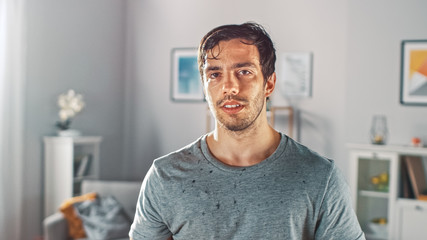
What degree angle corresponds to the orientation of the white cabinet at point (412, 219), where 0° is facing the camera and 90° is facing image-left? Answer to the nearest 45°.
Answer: approximately 0°

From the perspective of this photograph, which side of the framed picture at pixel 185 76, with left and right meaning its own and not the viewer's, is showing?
front

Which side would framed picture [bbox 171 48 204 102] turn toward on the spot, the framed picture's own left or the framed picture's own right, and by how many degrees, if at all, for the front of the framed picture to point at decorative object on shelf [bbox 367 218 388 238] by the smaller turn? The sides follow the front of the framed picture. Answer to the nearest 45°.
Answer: approximately 45° to the framed picture's own left

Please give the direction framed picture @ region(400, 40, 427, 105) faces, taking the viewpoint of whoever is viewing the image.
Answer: facing the viewer

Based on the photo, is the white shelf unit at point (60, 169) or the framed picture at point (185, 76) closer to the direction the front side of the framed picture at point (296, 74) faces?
the white shelf unit

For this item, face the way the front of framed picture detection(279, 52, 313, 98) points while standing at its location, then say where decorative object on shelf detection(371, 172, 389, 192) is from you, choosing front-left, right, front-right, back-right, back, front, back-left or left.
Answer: front-left

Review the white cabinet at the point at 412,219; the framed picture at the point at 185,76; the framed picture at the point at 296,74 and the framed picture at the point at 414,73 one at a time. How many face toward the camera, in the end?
4

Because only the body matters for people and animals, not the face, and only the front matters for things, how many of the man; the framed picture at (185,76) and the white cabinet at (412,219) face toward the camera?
3

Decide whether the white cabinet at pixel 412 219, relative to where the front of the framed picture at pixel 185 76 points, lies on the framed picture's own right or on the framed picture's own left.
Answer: on the framed picture's own left

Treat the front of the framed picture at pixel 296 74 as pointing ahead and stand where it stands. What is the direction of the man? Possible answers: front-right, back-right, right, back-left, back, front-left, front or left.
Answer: front
